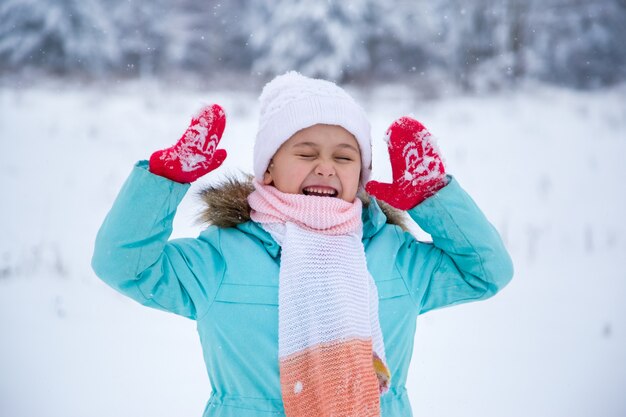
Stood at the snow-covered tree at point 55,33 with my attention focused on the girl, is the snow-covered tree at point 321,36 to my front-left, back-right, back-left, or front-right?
front-left

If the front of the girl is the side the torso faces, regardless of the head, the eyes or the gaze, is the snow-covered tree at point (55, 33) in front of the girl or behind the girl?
behind

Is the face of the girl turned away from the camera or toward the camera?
toward the camera

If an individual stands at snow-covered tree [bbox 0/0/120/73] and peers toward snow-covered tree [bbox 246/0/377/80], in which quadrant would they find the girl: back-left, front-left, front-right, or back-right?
front-right

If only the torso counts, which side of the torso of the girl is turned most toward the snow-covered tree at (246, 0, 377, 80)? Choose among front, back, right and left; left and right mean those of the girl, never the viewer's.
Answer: back

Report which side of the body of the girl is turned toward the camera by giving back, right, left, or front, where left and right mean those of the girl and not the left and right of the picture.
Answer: front

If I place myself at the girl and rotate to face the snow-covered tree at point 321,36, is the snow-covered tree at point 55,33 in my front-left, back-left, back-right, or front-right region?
front-left
